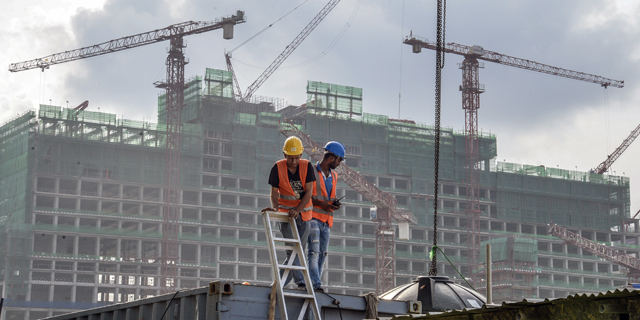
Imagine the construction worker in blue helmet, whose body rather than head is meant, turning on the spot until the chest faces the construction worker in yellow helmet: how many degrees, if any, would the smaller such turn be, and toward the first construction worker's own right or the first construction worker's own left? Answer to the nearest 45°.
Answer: approximately 90° to the first construction worker's own right

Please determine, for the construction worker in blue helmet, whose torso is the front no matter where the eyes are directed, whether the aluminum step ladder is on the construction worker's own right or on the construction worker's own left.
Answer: on the construction worker's own right

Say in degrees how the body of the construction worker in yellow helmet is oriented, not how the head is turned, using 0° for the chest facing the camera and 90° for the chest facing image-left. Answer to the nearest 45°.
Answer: approximately 0°
